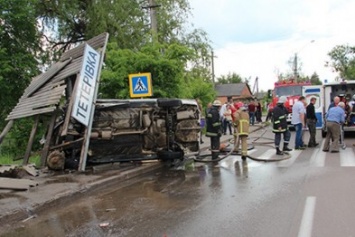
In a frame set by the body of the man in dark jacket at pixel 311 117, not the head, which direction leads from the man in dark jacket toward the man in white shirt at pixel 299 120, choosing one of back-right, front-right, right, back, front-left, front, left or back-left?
back-right

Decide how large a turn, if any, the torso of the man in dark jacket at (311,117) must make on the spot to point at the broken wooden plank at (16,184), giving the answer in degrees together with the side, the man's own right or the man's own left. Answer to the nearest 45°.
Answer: approximately 135° to the man's own right

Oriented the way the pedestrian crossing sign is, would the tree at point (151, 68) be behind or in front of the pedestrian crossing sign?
behind

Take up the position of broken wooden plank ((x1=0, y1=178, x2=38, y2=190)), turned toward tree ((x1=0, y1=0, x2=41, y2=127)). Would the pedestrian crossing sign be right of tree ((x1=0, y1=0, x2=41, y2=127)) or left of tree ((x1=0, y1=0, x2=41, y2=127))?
right

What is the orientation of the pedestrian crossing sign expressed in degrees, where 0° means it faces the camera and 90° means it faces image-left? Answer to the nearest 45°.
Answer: approximately 0°

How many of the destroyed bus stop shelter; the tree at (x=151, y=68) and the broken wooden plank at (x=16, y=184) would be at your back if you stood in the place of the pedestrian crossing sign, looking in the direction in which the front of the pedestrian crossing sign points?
1

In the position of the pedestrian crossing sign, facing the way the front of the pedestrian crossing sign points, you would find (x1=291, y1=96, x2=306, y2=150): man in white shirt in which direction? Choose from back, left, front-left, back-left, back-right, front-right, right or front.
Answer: left
